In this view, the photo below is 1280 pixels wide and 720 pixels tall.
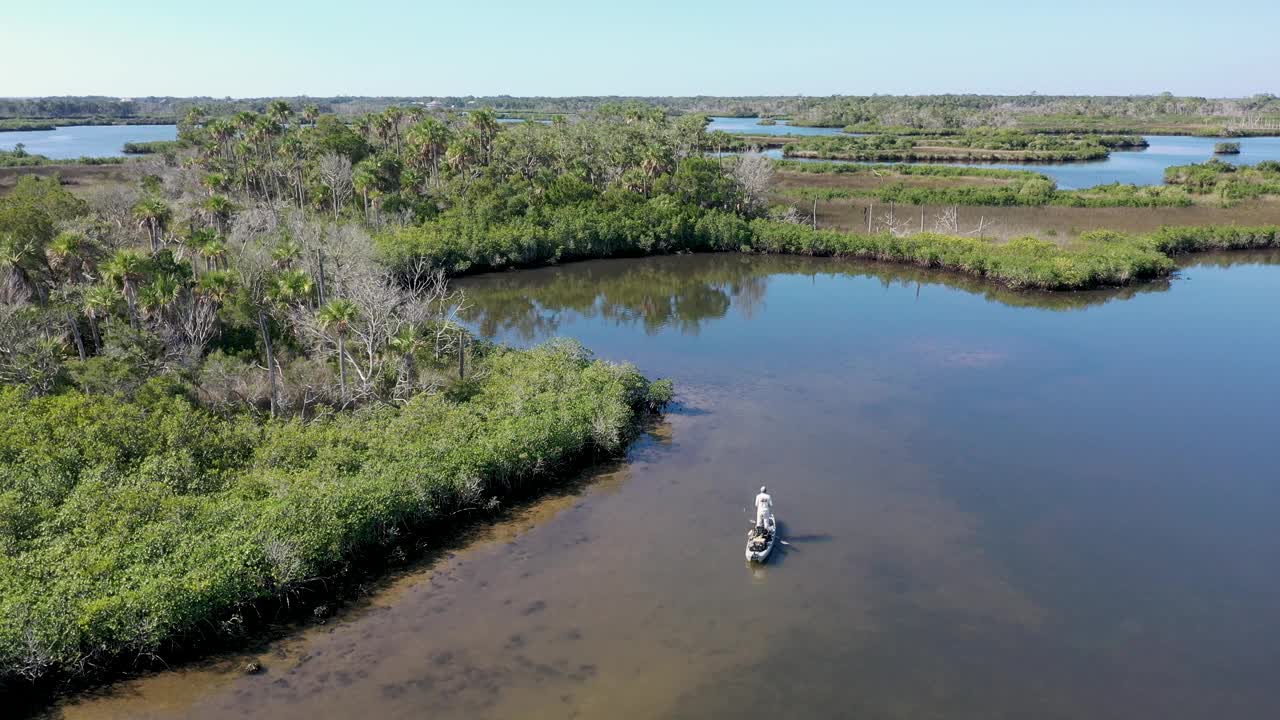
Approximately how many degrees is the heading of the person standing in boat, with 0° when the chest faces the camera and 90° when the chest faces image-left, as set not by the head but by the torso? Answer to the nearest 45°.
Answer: approximately 180°

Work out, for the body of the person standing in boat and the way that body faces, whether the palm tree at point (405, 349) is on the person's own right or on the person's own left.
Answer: on the person's own left

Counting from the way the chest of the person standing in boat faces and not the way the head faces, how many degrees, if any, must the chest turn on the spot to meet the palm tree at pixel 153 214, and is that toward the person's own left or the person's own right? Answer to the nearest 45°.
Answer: approximately 45° to the person's own left

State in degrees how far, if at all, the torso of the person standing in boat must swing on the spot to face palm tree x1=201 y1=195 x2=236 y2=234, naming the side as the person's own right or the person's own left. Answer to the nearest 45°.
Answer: approximately 45° to the person's own left

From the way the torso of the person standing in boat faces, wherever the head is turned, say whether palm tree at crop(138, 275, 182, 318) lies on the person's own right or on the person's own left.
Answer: on the person's own left
